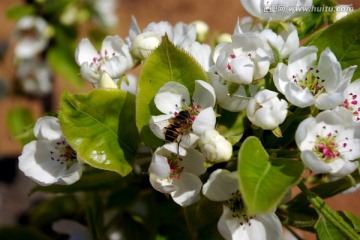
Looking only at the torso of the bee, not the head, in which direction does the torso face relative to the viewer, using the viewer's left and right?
facing away from the viewer and to the right of the viewer

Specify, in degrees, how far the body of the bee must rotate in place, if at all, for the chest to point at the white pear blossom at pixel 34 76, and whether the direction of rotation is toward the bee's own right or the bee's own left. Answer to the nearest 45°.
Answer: approximately 90° to the bee's own left
